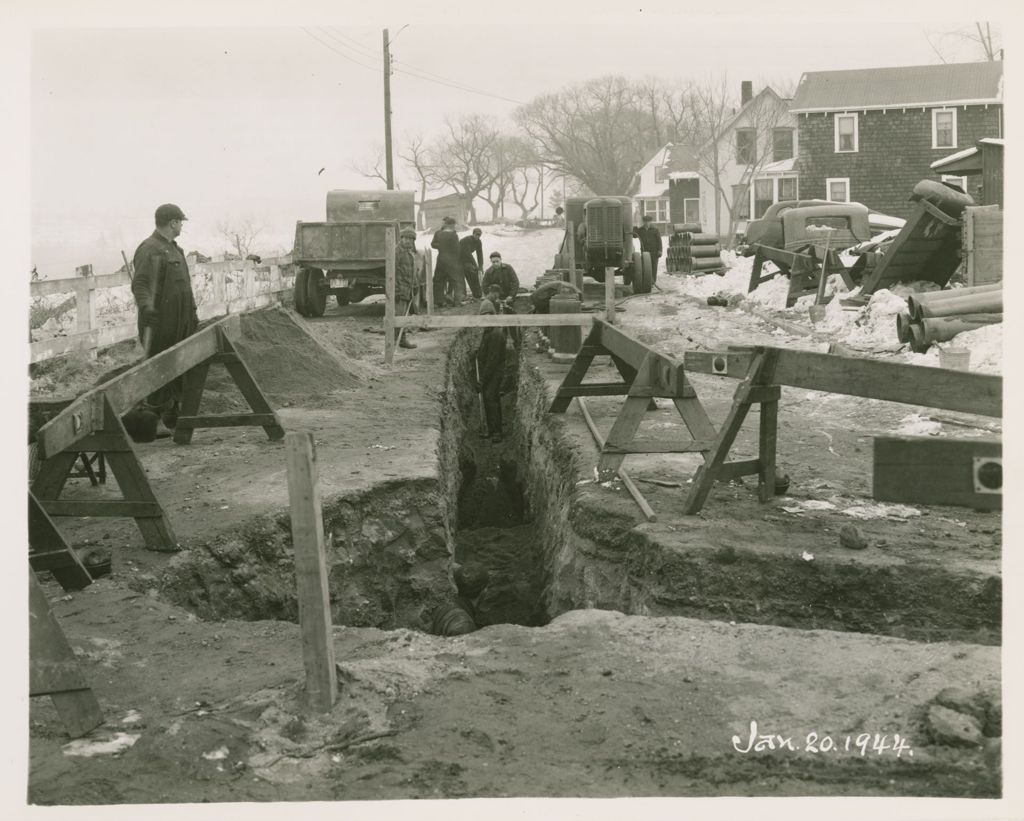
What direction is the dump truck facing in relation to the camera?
away from the camera

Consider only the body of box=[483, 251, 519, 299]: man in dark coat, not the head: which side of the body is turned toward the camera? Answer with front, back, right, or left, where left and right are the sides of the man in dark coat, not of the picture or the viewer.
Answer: front

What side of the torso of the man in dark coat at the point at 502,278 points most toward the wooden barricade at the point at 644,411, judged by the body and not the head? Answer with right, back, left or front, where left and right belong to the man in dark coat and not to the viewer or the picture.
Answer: front

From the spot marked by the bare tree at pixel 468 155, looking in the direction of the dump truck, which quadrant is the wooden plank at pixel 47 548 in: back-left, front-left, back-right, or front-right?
front-left

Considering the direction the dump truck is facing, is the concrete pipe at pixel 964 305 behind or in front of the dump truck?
behind

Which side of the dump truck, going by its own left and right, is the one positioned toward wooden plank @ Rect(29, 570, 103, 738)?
back

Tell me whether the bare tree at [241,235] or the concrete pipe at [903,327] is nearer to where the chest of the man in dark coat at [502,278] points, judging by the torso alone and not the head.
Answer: the concrete pipe

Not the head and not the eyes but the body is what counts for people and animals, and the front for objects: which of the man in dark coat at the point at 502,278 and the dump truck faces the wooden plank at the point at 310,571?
the man in dark coat

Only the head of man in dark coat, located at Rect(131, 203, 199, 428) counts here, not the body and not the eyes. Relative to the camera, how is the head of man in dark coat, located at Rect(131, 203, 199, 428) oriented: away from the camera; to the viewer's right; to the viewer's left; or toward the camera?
to the viewer's right

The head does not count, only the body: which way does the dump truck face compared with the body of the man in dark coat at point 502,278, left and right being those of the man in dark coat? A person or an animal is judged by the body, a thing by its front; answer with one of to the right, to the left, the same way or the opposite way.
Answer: the opposite way

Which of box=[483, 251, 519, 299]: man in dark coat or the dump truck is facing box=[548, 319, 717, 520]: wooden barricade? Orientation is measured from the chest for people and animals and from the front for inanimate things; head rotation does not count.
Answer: the man in dark coat

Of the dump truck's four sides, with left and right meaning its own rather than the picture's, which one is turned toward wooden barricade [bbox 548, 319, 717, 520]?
back

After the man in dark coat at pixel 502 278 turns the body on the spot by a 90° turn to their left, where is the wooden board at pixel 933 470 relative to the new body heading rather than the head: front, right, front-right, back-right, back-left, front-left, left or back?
right

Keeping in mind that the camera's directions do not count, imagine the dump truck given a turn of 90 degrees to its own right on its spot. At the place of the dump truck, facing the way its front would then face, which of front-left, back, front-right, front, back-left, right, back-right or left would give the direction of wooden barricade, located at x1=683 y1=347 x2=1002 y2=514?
right

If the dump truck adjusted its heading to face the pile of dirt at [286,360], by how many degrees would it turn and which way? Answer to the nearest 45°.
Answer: approximately 180°

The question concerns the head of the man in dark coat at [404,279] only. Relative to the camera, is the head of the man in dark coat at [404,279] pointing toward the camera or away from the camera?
toward the camera

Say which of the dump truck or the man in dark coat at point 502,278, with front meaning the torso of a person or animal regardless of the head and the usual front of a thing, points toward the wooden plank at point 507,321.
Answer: the man in dark coat

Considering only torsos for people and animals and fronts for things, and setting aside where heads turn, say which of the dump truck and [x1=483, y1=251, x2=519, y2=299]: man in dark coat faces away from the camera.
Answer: the dump truck
